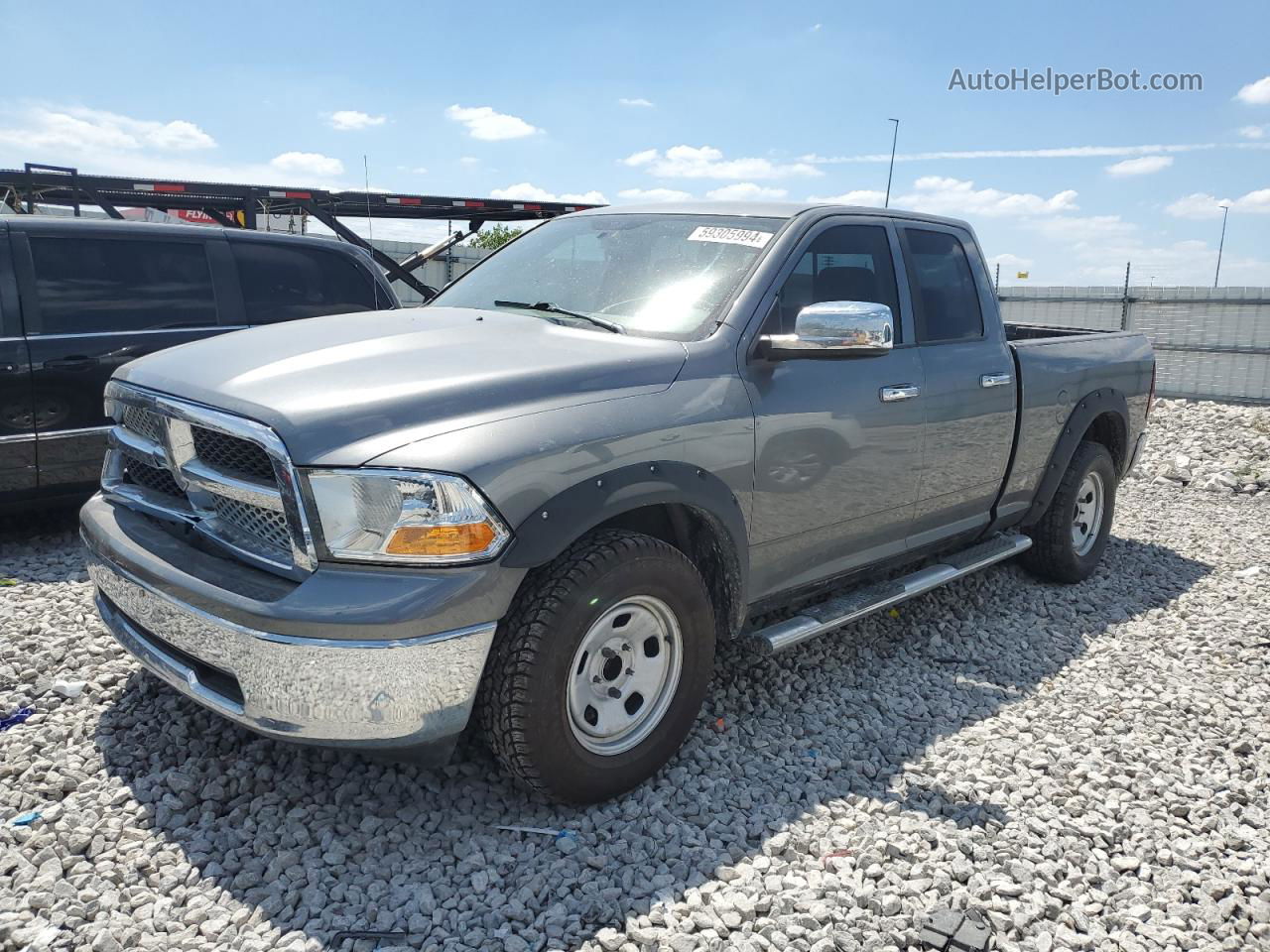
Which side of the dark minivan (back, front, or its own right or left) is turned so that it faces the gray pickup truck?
left

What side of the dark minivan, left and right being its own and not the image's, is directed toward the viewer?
left

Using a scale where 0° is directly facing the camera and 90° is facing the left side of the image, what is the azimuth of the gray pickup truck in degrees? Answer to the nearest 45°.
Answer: approximately 45°

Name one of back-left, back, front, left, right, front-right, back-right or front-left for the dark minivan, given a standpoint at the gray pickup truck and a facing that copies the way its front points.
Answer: right
